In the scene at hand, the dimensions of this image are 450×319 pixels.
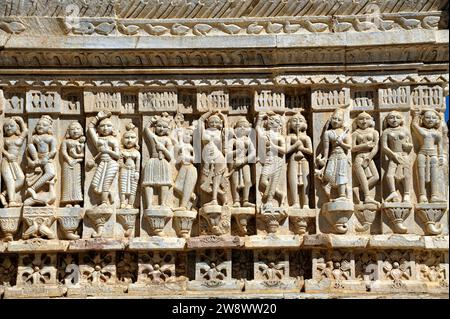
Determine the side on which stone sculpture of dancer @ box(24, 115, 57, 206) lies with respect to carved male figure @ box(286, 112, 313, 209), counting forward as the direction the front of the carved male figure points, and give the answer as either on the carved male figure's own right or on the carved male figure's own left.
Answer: on the carved male figure's own right

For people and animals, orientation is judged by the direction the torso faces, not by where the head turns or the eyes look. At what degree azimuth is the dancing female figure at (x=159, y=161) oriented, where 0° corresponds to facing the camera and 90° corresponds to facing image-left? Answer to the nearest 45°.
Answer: approximately 0°

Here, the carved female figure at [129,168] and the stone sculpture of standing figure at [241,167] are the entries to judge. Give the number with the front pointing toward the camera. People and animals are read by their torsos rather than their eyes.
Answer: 2

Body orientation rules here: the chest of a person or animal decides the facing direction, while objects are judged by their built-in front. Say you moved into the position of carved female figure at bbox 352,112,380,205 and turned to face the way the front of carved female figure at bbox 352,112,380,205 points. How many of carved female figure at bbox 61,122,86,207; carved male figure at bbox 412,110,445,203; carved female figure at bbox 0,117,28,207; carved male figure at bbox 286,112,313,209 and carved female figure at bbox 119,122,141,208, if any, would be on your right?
4

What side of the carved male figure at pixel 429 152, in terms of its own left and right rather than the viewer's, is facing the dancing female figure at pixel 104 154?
right
